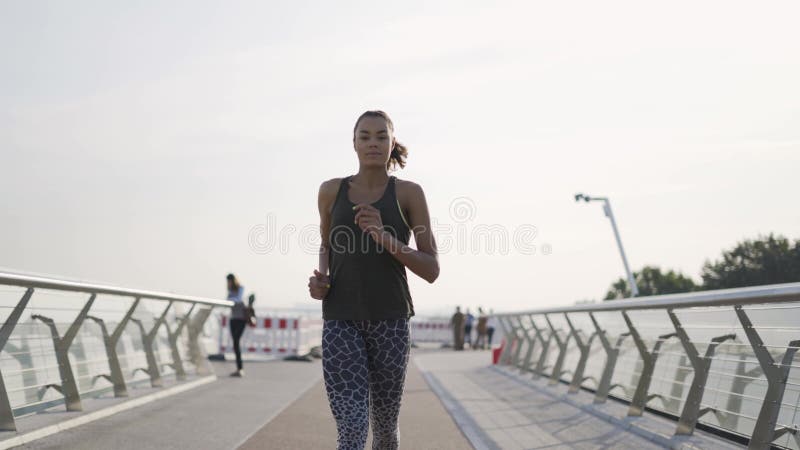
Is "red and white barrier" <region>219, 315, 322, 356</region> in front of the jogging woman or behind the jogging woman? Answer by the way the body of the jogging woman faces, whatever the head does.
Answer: behind

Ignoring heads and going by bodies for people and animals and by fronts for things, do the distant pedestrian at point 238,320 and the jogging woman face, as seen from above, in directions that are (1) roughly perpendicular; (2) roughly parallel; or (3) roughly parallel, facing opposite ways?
roughly perpendicular

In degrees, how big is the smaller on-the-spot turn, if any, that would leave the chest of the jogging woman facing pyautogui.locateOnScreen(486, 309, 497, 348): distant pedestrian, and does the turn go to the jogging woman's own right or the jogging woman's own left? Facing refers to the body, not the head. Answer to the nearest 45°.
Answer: approximately 180°

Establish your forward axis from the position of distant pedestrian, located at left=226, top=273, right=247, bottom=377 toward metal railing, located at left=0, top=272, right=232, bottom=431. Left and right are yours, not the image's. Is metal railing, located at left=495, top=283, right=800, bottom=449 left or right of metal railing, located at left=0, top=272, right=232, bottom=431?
left

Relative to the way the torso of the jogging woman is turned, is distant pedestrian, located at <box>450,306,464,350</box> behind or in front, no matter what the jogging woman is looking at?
behind

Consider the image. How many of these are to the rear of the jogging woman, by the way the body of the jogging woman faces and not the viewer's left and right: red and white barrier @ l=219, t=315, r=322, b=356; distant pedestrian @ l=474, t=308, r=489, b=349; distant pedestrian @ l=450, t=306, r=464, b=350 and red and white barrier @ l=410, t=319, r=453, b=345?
4
